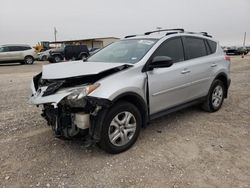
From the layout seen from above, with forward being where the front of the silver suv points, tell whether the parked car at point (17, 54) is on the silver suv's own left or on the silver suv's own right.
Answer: on the silver suv's own right

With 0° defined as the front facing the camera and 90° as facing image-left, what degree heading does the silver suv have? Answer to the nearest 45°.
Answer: approximately 45°

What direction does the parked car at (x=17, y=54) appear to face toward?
to the viewer's left

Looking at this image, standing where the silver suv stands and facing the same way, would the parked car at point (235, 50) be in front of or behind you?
behind

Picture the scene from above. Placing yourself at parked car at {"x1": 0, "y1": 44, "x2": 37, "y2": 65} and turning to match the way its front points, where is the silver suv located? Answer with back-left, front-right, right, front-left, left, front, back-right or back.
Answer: left

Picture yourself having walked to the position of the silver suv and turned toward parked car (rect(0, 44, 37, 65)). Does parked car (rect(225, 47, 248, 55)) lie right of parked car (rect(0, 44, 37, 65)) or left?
right

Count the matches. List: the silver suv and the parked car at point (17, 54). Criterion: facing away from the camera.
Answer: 0
